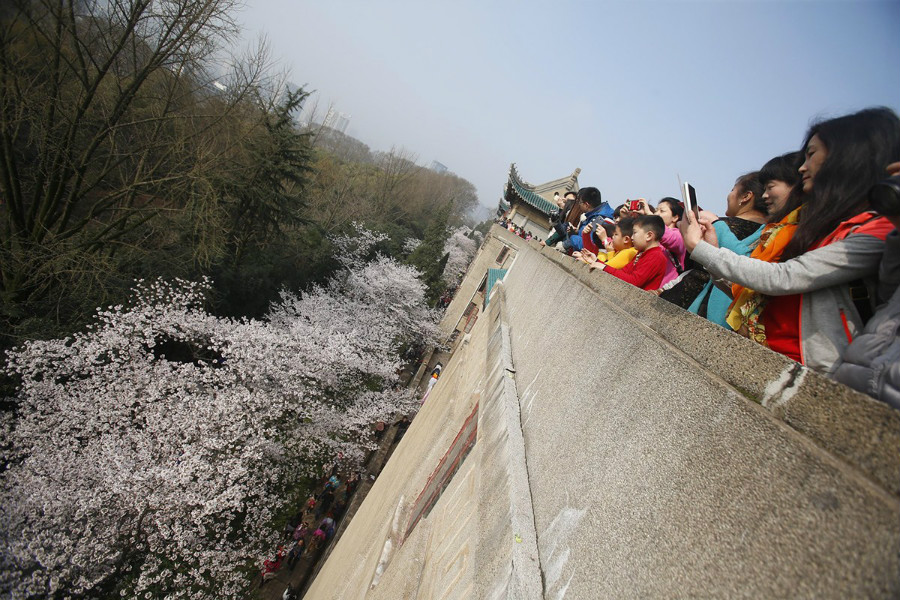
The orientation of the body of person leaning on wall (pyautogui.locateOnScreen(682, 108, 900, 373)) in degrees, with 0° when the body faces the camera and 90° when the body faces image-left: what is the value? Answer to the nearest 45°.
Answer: approximately 90°

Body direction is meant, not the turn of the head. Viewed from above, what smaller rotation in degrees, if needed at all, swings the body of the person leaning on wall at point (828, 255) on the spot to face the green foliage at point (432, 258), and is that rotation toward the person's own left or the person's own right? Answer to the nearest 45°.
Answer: approximately 45° to the person's own right

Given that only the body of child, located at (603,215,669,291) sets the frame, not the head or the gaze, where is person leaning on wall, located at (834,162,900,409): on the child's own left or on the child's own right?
on the child's own left

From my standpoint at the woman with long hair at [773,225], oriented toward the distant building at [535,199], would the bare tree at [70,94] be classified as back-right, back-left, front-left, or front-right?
front-left

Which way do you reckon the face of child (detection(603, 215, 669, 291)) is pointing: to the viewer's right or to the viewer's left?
to the viewer's left

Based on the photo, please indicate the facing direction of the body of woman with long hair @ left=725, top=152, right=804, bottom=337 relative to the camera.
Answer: to the viewer's left

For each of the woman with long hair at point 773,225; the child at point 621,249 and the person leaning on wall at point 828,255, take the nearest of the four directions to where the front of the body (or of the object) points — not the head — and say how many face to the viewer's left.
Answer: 3

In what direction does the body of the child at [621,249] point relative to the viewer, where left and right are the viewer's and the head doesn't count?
facing to the left of the viewer

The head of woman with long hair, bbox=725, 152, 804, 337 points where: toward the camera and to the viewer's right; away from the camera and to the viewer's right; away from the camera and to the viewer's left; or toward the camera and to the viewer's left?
toward the camera and to the viewer's left

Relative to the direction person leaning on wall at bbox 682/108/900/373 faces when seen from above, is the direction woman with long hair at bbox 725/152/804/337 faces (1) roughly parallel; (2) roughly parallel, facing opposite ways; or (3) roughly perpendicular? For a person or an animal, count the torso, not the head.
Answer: roughly parallel

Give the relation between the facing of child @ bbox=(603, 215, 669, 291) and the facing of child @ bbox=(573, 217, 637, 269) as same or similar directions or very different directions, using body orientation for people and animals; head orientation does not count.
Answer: same or similar directions

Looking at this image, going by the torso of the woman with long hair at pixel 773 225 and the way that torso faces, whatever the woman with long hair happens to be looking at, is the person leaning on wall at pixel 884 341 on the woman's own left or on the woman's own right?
on the woman's own left

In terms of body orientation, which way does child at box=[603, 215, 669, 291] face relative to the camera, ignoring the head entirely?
to the viewer's left
